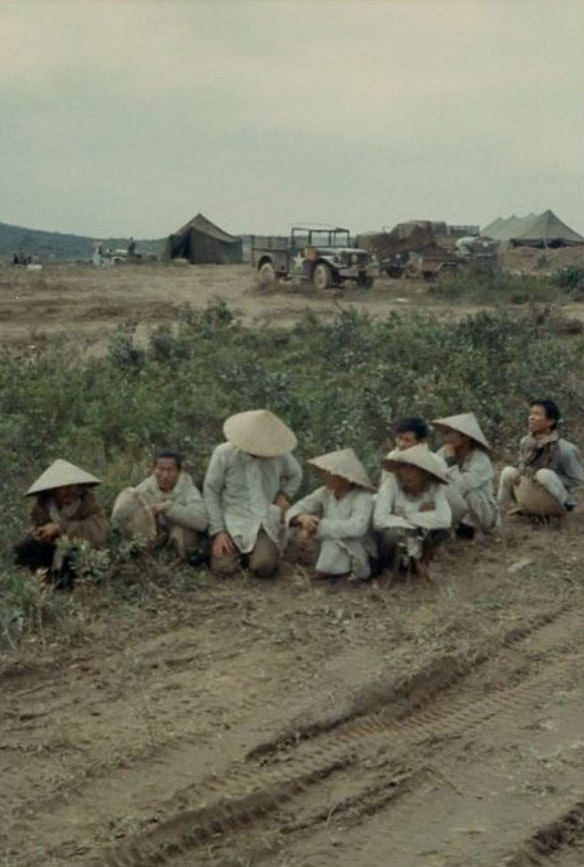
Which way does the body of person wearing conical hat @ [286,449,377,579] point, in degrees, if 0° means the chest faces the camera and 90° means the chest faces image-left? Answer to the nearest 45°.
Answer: approximately 45°

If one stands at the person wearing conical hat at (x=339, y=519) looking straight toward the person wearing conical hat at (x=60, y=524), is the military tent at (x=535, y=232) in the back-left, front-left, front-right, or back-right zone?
back-right

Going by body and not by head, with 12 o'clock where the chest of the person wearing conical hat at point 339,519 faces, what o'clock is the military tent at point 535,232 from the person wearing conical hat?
The military tent is roughly at 5 o'clock from the person wearing conical hat.

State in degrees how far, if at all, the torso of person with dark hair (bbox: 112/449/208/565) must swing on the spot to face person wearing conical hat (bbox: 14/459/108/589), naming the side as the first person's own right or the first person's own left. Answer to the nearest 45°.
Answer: approximately 45° to the first person's own right

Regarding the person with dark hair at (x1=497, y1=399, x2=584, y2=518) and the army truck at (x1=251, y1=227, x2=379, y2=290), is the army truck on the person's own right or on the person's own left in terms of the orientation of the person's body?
on the person's own right
